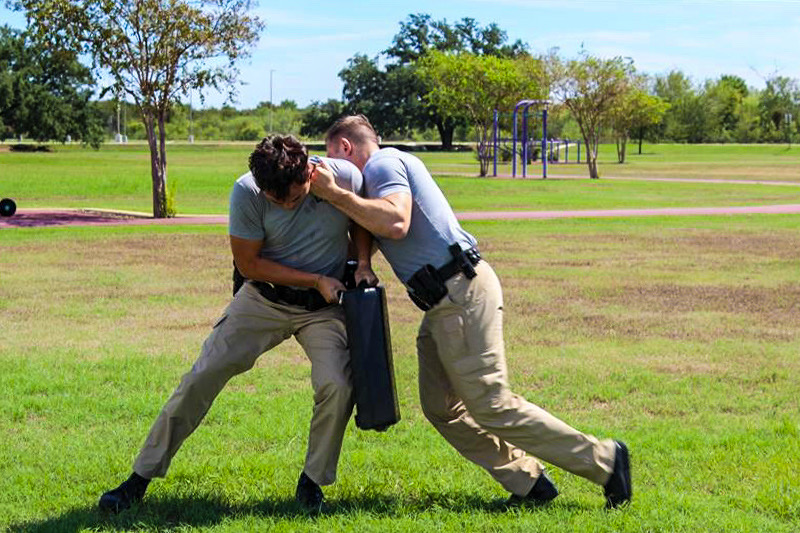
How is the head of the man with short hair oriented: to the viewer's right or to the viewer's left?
to the viewer's left

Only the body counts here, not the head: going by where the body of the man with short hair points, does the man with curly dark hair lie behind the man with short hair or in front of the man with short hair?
in front

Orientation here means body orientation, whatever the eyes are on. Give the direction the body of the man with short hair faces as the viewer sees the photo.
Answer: to the viewer's left
